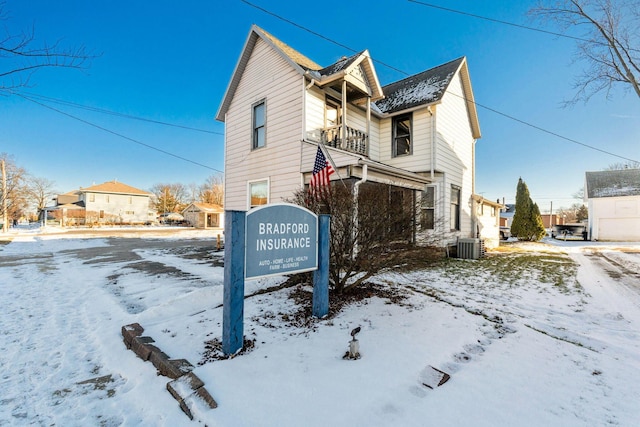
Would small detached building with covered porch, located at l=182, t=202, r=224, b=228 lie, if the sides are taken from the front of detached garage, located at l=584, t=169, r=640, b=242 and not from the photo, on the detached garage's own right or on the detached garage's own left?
on the detached garage's own right

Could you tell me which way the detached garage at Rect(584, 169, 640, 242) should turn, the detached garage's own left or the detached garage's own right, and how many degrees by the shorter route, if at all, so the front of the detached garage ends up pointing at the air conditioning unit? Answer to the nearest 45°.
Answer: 0° — it already faces it

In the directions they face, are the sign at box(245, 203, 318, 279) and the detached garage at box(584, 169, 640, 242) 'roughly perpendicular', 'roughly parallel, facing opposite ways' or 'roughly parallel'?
roughly perpendicular

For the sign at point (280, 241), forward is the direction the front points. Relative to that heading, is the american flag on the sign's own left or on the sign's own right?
on the sign's own left

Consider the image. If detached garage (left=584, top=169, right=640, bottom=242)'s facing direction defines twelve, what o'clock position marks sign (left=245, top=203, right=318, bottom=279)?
The sign is roughly at 12 o'clock from the detached garage.

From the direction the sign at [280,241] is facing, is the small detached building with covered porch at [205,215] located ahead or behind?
behind

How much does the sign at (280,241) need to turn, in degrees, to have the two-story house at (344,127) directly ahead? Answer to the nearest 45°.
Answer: approximately 135° to its left
